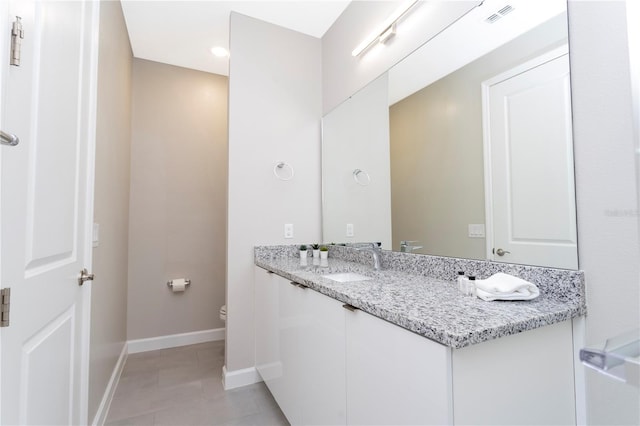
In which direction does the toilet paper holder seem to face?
toward the camera

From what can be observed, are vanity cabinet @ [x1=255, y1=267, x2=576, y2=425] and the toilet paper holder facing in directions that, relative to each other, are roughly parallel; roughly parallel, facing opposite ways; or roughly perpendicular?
roughly perpendicular

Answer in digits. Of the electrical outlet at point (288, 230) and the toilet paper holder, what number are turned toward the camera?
2

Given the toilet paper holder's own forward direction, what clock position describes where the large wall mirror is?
The large wall mirror is roughly at 11 o'clock from the toilet paper holder.

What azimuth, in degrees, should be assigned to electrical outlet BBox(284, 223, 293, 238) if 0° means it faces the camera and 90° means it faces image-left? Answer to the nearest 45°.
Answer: approximately 0°

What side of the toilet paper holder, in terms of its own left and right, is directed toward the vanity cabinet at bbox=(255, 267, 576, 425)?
front

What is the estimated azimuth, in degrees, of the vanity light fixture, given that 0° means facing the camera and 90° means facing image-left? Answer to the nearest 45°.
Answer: approximately 45°

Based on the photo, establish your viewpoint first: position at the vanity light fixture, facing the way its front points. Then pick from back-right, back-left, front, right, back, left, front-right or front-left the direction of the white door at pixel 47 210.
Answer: front
